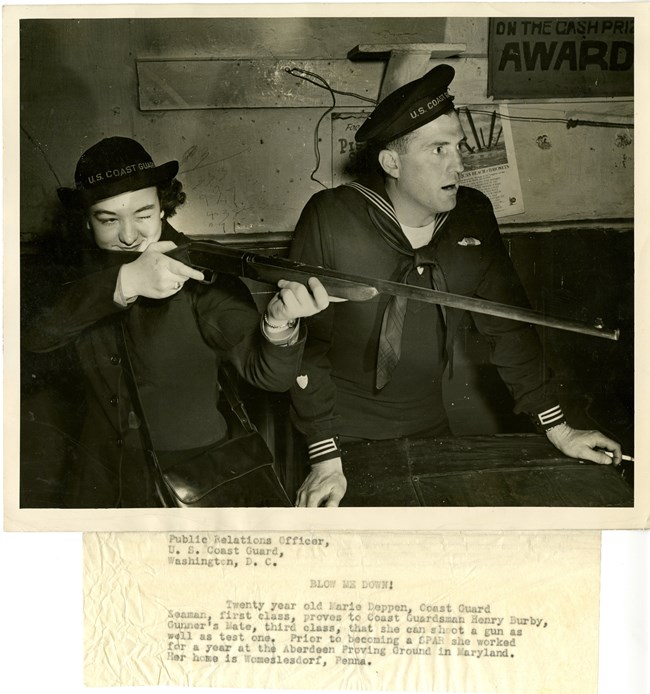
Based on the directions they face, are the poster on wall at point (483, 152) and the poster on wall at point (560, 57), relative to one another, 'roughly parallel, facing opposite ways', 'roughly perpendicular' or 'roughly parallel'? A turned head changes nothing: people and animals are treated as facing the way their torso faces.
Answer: roughly parallel

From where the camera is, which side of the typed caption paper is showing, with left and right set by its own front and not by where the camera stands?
front

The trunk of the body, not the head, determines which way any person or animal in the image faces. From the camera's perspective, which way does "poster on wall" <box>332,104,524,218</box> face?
toward the camera
